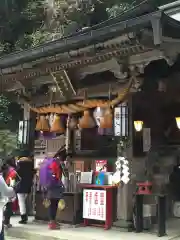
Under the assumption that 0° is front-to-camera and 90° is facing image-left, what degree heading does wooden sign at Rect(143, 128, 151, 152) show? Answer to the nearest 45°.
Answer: approximately 0°

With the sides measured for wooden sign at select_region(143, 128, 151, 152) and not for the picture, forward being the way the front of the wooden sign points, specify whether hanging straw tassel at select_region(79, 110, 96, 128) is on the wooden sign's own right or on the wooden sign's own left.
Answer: on the wooden sign's own right

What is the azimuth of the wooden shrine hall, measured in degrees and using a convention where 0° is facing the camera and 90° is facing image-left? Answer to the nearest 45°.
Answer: approximately 45°

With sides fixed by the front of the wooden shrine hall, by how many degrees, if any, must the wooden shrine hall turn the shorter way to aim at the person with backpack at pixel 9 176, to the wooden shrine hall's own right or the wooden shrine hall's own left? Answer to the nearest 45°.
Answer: approximately 45° to the wooden shrine hall's own right

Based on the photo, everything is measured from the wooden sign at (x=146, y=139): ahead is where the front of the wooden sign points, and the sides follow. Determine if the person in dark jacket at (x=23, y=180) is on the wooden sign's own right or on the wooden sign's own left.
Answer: on the wooden sign's own right
